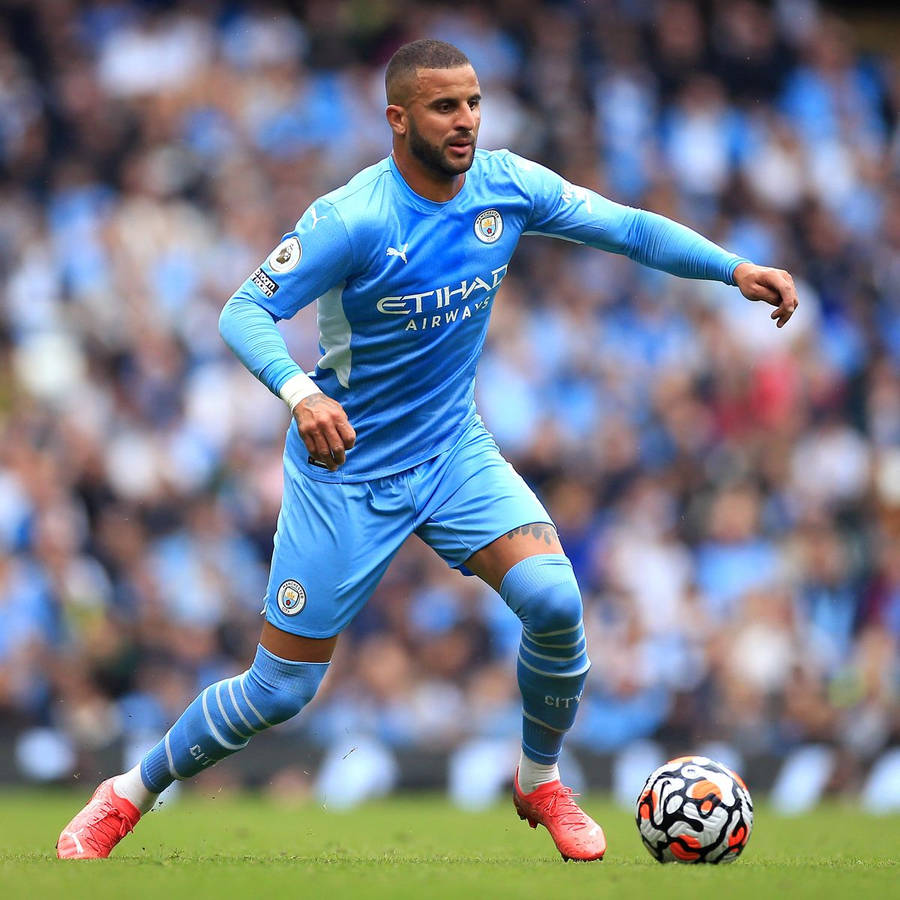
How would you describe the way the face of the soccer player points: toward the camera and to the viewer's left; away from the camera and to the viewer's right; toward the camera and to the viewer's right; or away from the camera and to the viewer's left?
toward the camera and to the viewer's right

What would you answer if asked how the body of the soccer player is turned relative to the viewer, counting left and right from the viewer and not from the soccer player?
facing the viewer and to the right of the viewer
